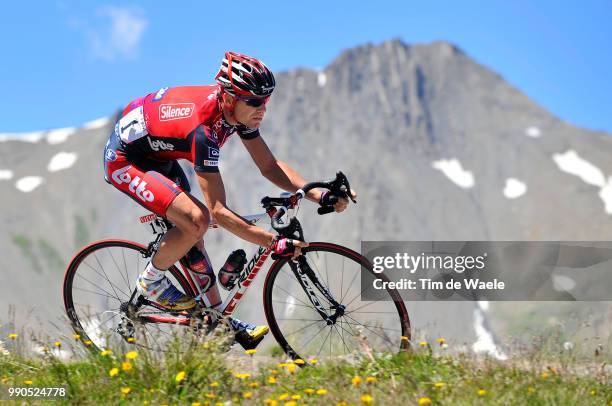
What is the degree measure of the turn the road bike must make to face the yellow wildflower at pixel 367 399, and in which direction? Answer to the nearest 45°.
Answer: approximately 90° to its right

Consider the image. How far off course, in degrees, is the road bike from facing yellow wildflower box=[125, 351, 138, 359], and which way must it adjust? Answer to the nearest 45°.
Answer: approximately 135° to its right

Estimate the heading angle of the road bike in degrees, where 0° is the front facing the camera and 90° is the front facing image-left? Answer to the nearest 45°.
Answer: approximately 270°
